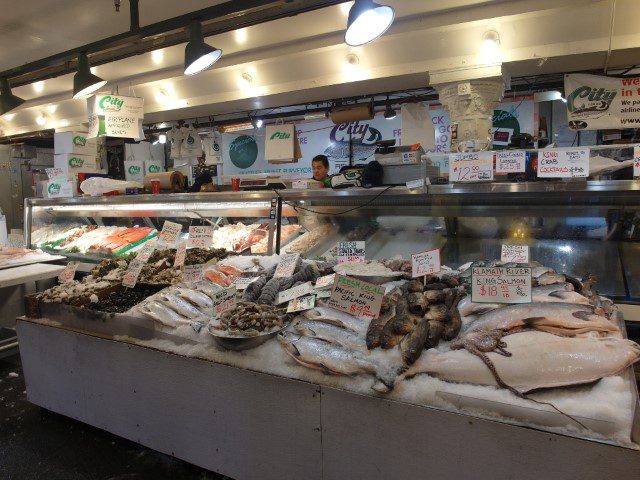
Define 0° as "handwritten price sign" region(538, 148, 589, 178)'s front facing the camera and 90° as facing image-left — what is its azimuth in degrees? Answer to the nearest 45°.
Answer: approximately 0°

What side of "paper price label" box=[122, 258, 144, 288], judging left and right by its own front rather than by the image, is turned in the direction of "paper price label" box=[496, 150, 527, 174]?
left

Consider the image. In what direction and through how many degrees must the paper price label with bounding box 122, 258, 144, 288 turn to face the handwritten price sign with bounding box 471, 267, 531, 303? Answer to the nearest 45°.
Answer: approximately 45° to its left

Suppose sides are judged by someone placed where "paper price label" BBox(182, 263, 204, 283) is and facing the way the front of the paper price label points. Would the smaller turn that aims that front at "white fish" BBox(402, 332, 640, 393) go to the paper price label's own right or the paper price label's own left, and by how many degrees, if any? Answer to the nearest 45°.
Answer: approximately 45° to the paper price label's own left

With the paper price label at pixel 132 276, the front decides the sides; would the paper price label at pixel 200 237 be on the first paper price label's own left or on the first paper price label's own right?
on the first paper price label's own left
